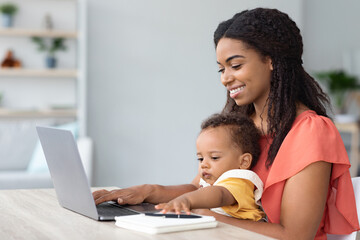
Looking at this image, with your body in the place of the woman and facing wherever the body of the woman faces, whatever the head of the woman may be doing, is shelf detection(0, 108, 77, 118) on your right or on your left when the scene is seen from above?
on your right

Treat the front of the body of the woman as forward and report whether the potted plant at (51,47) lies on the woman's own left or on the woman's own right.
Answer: on the woman's own right

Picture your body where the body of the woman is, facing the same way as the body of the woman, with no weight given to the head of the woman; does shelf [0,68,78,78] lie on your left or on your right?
on your right

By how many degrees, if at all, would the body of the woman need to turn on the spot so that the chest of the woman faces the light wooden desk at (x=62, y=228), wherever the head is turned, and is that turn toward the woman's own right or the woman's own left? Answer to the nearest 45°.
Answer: approximately 45° to the woman's own left

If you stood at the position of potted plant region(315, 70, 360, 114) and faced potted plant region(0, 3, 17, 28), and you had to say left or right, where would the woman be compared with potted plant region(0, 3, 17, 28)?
left

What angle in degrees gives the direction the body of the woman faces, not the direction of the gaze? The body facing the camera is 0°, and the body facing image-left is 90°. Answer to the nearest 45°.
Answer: approximately 90°

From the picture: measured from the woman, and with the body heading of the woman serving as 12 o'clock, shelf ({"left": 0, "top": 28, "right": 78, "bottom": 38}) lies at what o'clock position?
The shelf is roughly at 2 o'clock from the woman.

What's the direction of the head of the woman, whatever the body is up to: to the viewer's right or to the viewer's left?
to the viewer's left

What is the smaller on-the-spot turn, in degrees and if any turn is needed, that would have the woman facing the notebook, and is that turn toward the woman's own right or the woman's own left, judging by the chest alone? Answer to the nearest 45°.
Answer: approximately 45° to the woman's own left

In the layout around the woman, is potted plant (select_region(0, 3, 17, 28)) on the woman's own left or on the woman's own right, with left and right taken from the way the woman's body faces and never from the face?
on the woman's own right

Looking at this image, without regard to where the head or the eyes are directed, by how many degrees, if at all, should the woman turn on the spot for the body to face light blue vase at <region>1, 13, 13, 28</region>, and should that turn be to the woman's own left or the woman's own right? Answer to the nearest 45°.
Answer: approximately 45° to the woman's own right
